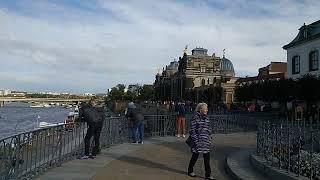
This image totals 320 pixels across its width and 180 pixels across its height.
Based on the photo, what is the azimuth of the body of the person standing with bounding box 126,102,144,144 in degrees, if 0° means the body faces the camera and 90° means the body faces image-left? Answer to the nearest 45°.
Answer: approximately 135°

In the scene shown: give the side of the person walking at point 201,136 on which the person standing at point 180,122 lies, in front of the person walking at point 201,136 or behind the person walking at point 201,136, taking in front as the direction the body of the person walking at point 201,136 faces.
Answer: behind

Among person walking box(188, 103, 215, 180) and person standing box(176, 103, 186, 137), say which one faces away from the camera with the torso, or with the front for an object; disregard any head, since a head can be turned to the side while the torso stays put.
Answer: person standing box(176, 103, 186, 137)

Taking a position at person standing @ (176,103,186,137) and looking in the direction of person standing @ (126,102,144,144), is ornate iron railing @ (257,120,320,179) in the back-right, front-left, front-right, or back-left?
front-left

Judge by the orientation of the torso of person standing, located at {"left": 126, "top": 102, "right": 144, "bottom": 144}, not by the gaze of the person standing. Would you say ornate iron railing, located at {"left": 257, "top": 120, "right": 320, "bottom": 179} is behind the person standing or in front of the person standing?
behind

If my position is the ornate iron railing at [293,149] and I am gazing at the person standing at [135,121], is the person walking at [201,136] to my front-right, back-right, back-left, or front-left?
front-left

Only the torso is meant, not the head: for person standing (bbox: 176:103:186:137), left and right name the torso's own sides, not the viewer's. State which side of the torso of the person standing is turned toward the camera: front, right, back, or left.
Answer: back

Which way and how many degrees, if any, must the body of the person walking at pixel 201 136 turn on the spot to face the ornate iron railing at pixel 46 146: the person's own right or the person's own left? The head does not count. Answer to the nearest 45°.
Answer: approximately 135° to the person's own right

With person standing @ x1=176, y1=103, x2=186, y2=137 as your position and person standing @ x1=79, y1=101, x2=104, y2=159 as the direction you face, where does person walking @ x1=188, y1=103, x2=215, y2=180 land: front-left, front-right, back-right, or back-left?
front-left

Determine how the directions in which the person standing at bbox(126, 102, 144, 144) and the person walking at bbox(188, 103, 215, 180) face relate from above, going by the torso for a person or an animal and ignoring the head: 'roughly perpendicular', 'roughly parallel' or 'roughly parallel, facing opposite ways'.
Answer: roughly parallel, facing opposite ways

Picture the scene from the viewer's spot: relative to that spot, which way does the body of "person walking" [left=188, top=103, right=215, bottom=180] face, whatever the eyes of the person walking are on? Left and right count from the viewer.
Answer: facing the viewer and to the right of the viewer

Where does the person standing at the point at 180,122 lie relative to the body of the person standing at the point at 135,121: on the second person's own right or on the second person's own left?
on the second person's own right

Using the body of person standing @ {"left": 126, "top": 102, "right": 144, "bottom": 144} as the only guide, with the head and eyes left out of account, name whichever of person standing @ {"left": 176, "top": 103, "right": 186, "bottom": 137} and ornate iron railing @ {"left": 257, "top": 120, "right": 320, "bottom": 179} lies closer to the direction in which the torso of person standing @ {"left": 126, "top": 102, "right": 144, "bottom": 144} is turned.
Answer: the person standing

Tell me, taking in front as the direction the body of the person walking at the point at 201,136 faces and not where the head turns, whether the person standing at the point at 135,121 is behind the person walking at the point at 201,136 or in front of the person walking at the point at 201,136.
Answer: behind
